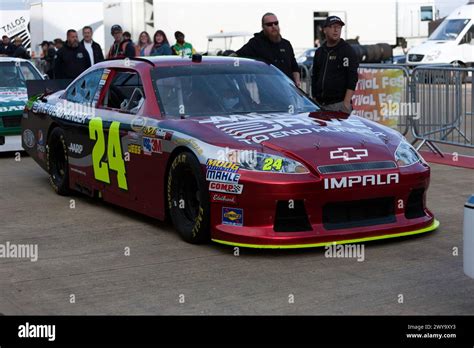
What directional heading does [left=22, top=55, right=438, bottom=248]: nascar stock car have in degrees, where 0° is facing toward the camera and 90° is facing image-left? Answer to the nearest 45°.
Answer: approximately 315°

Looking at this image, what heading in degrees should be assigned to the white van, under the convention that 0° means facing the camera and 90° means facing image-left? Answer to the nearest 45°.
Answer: approximately 45°

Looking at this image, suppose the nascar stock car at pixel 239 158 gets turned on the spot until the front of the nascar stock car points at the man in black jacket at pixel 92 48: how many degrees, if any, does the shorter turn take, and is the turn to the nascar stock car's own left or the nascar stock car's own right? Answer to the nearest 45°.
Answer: approximately 135° to the nascar stock car's own left

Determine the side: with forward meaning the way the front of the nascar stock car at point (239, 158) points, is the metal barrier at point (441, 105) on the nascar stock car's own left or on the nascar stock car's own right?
on the nascar stock car's own left

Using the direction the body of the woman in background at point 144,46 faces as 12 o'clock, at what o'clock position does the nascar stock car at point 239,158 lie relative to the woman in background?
The nascar stock car is roughly at 12 o'clock from the woman in background.

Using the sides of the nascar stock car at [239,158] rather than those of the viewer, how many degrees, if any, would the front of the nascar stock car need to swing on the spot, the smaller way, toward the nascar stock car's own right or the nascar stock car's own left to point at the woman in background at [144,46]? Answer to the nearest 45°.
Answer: approximately 135° to the nascar stock car's own left
